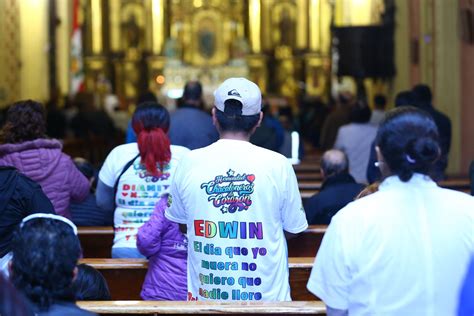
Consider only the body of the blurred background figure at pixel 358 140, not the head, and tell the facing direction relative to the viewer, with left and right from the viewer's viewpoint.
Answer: facing away from the viewer

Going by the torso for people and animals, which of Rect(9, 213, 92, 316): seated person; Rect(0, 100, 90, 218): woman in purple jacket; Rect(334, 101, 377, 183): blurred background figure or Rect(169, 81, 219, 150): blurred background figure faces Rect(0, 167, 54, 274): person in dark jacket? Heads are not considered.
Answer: Rect(9, 213, 92, 316): seated person

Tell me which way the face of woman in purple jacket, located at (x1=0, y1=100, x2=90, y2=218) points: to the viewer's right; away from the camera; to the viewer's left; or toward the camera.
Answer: away from the camera

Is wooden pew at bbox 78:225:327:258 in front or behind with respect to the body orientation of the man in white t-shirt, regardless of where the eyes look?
in front

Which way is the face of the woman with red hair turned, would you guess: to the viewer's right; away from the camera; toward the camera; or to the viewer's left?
away from the camera

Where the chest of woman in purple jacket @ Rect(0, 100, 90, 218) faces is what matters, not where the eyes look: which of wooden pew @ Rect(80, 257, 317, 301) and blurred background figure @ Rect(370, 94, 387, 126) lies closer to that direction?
the blurred background figure

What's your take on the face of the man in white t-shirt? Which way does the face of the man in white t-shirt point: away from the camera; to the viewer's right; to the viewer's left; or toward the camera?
away from the camera

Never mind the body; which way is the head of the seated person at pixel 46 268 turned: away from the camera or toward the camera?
away from the camera

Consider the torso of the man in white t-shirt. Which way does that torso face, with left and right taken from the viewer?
facing away from the viewer

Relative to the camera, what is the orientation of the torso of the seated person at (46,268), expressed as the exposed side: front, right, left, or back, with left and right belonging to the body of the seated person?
back

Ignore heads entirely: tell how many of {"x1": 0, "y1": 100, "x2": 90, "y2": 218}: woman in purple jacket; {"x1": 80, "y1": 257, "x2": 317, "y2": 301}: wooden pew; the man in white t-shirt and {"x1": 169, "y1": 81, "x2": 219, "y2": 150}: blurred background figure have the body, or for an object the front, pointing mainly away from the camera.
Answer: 4

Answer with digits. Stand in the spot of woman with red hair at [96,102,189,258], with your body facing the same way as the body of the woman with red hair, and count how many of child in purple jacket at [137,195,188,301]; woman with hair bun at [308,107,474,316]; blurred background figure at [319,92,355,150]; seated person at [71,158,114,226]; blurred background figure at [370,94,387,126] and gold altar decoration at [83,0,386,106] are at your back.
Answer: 2

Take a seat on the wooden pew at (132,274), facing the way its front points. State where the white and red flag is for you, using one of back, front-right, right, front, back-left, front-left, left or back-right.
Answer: front

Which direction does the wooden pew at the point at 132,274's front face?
away from the camera

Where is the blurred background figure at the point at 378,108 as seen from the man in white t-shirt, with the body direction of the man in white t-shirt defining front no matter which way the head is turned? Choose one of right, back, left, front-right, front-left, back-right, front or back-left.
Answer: front

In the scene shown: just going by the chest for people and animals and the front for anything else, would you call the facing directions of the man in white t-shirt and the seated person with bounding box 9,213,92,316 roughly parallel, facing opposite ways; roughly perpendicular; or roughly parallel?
roughly parallel
